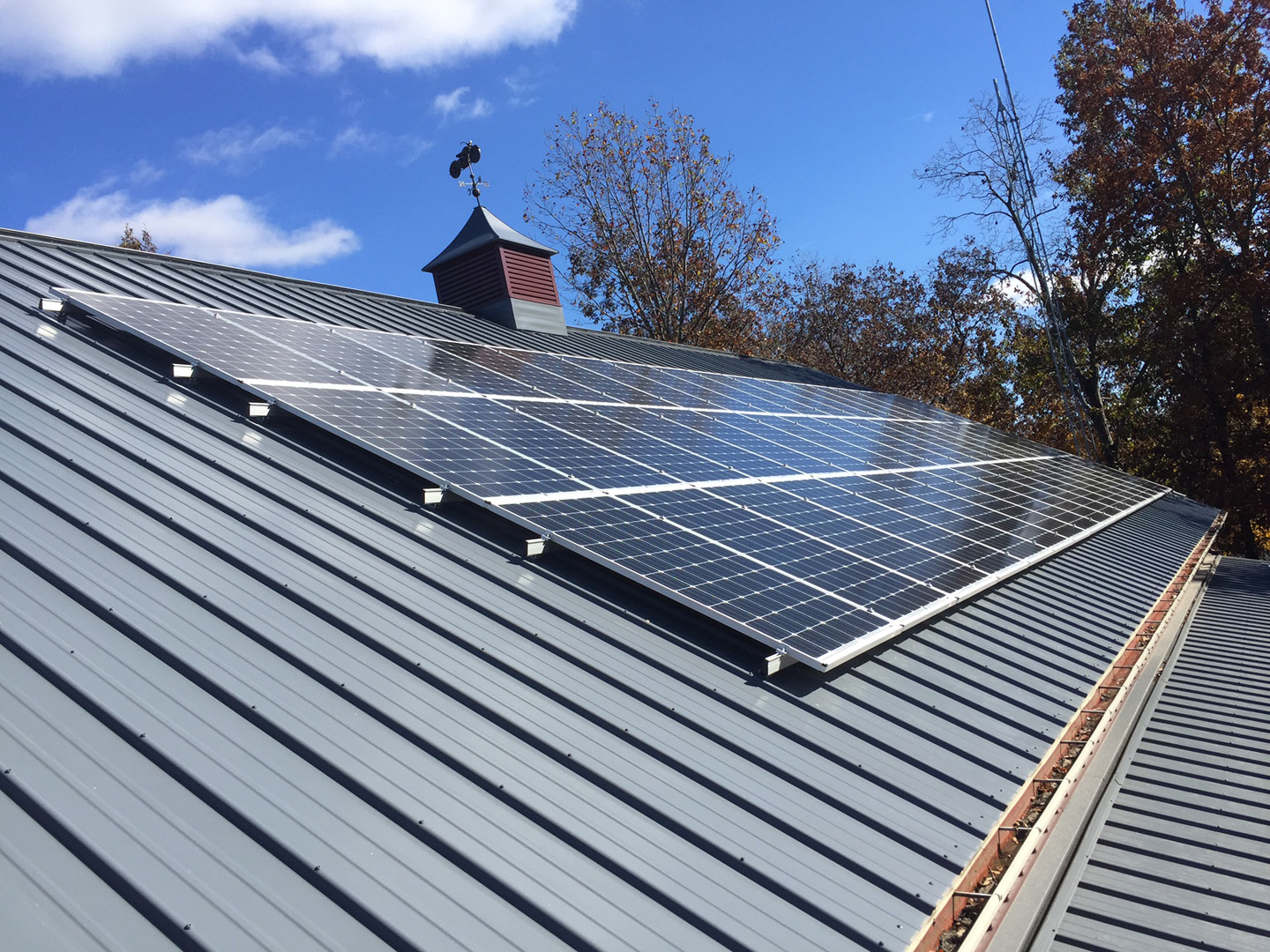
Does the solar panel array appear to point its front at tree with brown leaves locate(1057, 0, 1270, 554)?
no

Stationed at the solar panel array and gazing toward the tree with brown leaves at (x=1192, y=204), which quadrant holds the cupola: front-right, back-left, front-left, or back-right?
front-left

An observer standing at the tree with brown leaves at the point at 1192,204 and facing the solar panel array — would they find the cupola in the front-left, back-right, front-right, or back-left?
front-right

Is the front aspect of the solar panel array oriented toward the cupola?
no
